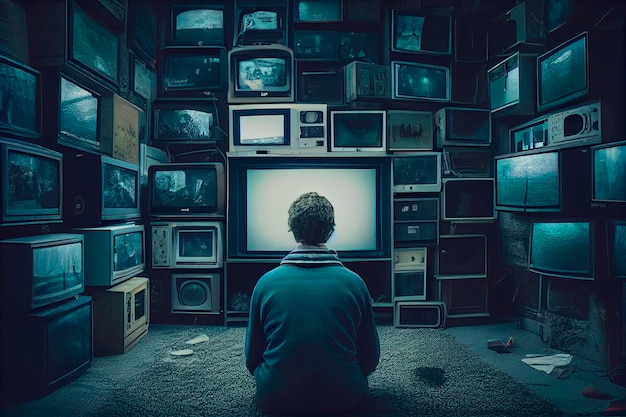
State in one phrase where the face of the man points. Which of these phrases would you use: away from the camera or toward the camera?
away from the camera

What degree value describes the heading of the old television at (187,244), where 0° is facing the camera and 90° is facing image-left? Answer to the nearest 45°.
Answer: approximately 0°

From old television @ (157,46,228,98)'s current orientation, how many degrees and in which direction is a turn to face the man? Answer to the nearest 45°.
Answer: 0° — it already faces them

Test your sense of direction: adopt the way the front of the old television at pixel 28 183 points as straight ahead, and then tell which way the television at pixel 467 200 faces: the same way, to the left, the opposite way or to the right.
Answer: to the right

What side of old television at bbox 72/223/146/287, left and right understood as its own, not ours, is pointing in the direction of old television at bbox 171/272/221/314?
left

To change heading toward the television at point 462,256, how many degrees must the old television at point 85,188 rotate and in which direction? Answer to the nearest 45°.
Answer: approximately 45° to its left

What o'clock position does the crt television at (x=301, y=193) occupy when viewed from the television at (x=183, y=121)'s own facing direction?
The crt television is roughly at 10 o'clock from the television.

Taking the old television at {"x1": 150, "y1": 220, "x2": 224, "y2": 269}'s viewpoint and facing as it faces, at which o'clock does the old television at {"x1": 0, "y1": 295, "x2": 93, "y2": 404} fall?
the old television at {"x1": 0, "y1": 295, "x2": 93, "y2": 404} is roughly at 1 o'clock from the old television at {"x1": 150, "y1": 220, "x2": 224, "y2": 269}.
